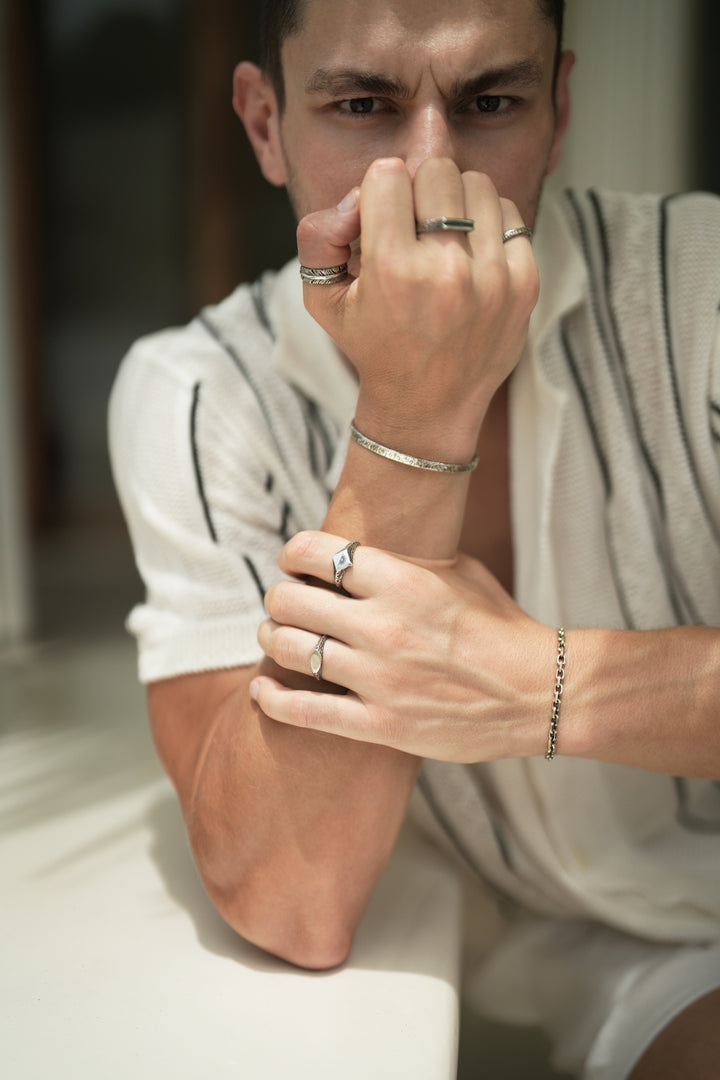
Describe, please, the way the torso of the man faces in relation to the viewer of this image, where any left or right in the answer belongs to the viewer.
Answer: facing the viewer
